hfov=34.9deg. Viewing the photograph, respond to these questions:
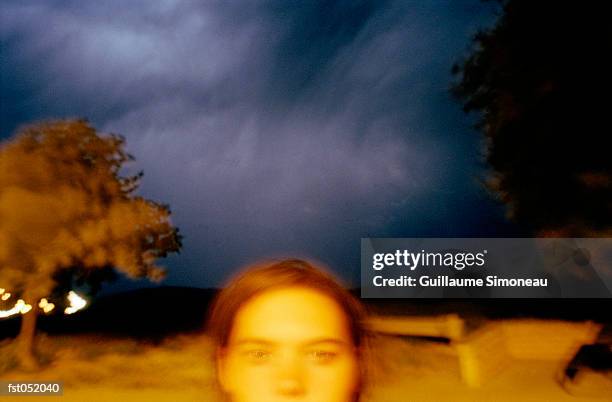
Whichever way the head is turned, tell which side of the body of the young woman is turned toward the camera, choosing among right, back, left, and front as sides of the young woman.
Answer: front

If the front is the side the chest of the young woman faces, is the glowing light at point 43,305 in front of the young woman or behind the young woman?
behind

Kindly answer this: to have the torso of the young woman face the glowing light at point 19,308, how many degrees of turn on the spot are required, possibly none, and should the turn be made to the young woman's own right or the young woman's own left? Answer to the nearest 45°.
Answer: approximately 135° to the young woman's own right

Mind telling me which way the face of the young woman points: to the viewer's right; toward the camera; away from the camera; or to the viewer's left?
toward the camera

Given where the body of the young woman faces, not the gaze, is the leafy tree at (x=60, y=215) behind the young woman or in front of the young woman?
behind

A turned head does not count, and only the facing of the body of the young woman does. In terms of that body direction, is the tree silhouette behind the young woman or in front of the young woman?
behind
